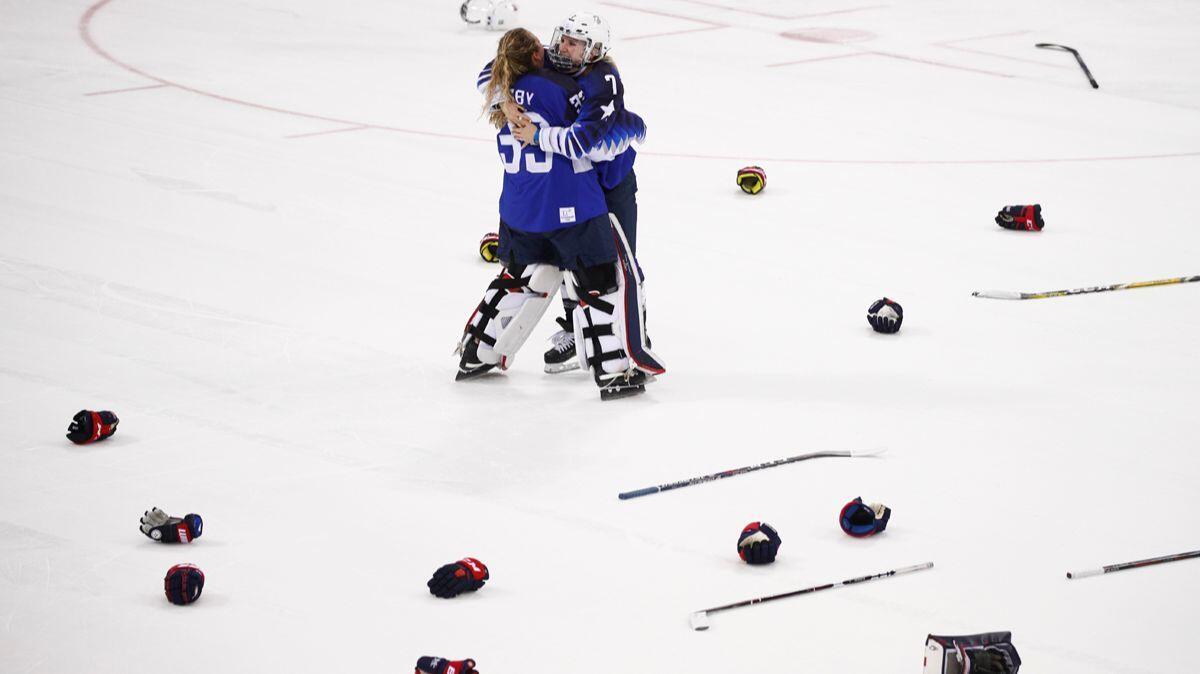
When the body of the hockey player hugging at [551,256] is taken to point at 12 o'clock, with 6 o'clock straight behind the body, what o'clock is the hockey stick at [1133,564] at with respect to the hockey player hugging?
The hockey stick is roughly at 3 o'clock from the hockey player hugging.

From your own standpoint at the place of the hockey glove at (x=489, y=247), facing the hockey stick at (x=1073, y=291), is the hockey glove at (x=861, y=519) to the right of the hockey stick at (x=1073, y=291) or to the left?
right

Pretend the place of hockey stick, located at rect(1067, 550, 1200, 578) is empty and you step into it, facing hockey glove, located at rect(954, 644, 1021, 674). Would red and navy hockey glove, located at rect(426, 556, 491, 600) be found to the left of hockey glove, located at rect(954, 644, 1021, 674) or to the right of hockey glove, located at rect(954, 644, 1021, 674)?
right

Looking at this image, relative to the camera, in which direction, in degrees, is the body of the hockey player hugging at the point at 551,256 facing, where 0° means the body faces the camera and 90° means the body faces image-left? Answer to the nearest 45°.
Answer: approximately 225°

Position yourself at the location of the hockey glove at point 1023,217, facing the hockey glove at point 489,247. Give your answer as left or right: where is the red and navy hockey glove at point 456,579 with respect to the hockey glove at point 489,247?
left
